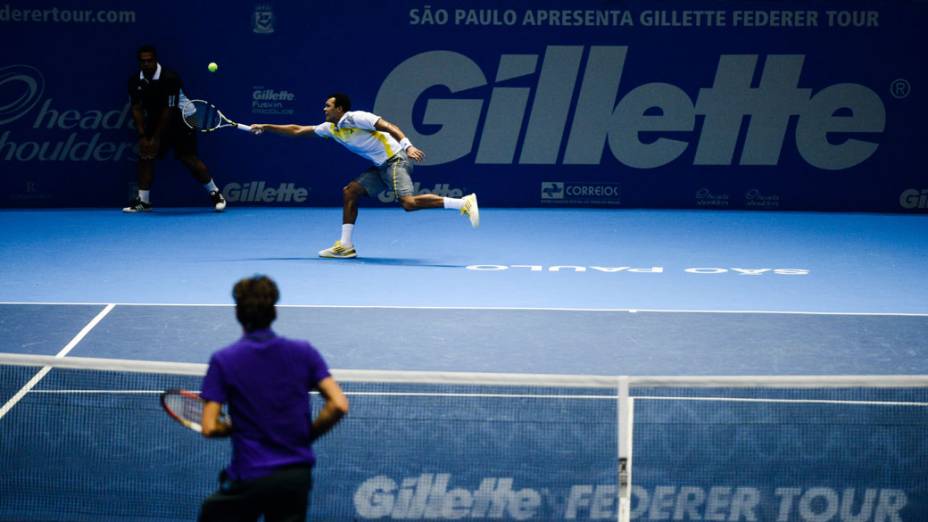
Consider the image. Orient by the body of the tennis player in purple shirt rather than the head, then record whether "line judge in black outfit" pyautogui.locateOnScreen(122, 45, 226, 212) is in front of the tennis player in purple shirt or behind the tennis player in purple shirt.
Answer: in front

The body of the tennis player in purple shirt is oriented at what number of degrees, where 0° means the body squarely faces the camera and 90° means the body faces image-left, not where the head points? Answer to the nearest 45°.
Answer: approximately 180°

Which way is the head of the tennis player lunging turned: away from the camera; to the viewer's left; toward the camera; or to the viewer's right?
to the viewer's left

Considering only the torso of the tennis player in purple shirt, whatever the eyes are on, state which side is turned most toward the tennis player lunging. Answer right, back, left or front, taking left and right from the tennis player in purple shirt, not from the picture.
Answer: front

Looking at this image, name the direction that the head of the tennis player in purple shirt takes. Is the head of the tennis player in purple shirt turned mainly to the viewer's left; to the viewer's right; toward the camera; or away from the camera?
away from the camera
